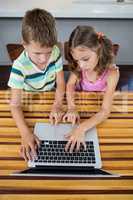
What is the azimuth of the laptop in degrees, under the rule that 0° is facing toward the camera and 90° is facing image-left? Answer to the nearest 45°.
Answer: approximately 180°
